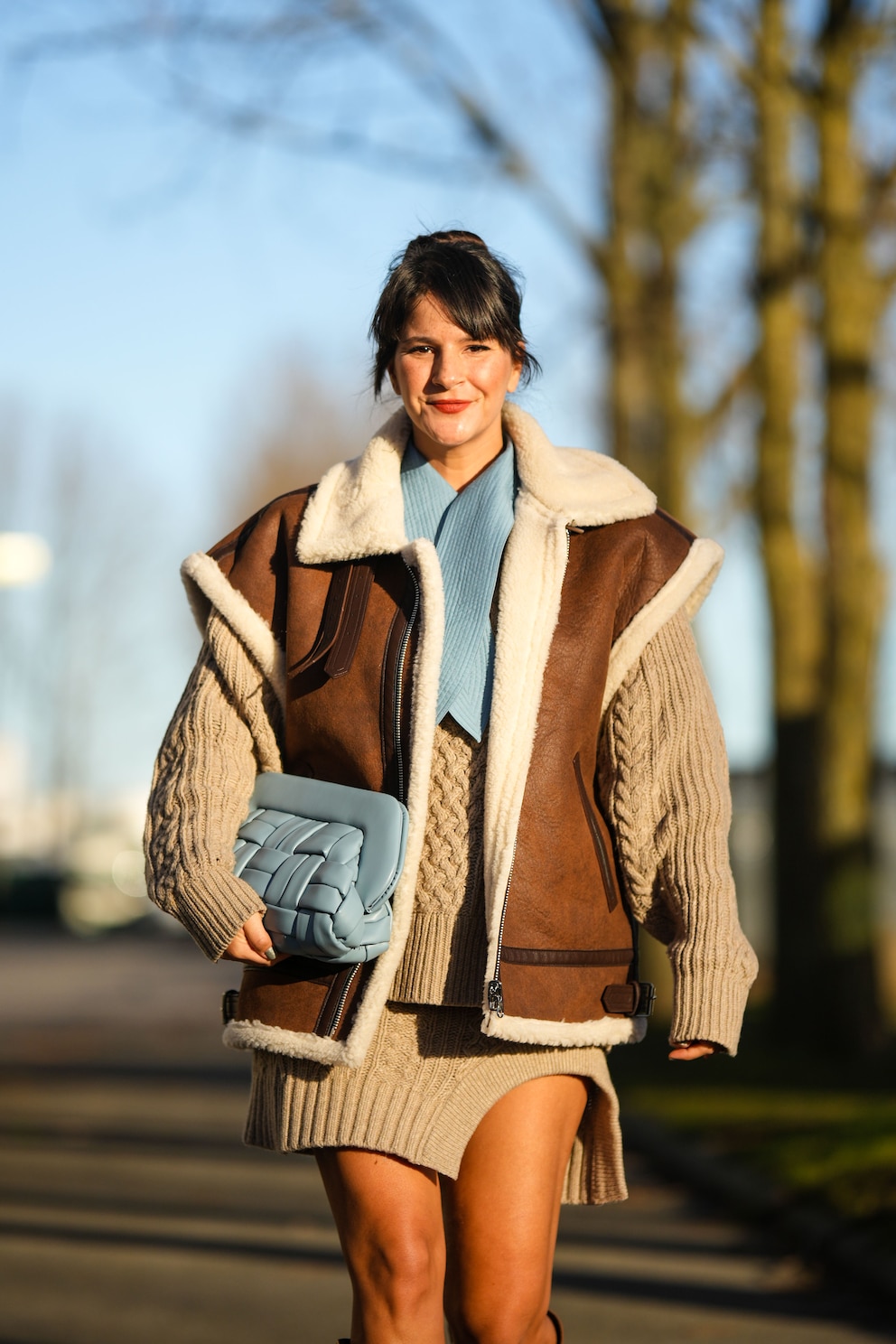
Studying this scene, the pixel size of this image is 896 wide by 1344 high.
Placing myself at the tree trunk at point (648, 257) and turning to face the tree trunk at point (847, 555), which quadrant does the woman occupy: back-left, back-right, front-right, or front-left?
front-right

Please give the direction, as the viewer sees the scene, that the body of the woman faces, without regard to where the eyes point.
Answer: toward the camera

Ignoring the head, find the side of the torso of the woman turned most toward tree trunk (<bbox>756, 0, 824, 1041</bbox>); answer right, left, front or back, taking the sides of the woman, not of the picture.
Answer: back

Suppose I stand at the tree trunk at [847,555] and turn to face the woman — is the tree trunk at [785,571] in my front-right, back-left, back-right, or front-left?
back-right

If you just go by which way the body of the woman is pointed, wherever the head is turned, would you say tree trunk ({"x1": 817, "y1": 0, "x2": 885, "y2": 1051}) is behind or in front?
behind

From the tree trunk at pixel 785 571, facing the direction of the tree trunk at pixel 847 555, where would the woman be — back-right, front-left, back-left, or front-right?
front-right

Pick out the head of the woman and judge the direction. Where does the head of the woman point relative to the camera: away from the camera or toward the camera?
toward the camera

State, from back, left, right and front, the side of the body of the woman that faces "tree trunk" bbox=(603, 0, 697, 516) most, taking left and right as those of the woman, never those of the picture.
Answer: back
